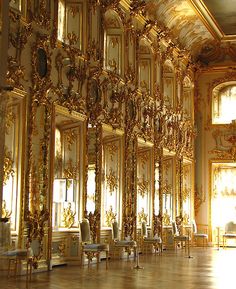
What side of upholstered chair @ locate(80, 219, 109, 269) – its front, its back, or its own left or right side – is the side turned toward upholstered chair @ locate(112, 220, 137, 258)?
left

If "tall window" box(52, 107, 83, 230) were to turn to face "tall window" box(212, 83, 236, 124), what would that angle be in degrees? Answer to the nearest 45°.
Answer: approximately 90° to its left

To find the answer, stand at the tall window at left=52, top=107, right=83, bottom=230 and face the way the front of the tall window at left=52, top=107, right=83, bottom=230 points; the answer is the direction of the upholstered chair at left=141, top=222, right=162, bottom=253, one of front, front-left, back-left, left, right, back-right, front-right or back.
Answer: left

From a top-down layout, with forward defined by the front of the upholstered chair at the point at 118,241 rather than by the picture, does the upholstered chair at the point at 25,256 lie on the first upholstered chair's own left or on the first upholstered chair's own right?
on the first upholstered chair's own right

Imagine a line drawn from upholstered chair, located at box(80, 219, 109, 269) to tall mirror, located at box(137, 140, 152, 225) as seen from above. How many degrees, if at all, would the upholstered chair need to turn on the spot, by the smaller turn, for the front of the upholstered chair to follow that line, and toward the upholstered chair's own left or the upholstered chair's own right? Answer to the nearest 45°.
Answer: approximately 135° to the upholstered chair's own left

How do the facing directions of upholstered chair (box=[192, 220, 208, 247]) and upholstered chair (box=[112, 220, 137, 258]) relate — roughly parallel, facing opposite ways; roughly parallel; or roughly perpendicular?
roughly parallel

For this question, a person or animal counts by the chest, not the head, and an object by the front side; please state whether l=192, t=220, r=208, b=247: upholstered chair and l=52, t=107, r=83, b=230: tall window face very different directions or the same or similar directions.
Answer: same or similar directions

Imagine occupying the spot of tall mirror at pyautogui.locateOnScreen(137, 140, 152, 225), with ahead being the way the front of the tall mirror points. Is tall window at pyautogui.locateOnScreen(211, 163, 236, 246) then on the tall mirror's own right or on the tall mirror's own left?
on the tall mirror's own left

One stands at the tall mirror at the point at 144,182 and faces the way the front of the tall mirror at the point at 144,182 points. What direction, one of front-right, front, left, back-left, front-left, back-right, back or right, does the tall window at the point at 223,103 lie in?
left

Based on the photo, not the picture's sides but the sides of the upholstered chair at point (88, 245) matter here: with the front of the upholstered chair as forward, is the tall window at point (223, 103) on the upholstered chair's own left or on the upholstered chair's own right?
on the upholstered chair's own left

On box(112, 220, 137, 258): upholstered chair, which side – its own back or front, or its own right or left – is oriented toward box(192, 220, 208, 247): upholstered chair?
left

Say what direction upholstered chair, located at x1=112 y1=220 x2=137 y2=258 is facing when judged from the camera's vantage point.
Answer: facing the viewer and to the right of the viewer

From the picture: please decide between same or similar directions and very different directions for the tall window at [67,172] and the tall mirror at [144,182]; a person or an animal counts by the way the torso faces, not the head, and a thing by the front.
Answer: same or similar directions
